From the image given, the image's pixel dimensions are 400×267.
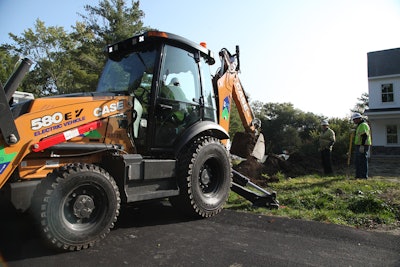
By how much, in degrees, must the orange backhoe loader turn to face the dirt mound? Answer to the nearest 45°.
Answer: approximately 180°

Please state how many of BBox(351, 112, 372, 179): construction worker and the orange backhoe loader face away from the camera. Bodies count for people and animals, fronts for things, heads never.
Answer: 0

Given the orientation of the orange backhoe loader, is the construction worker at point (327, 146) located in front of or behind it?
behind

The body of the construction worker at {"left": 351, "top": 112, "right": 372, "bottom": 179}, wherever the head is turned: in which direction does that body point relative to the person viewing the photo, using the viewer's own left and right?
facing to the left of the viewer

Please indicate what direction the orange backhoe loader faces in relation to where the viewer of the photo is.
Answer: facing the viewer and to the left of the viewer

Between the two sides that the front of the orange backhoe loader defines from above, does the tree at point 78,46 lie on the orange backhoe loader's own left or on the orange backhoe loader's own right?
on the orange backhoe loader's own right
